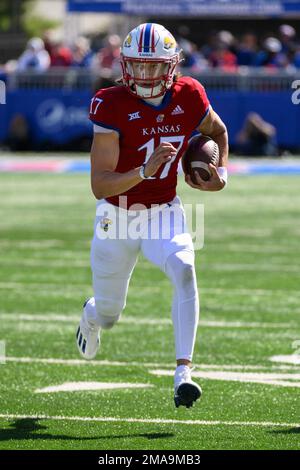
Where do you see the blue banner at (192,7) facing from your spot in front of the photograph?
facing the viewer

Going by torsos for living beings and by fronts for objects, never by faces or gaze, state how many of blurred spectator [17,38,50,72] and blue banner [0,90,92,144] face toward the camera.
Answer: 2

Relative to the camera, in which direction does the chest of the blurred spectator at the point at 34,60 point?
toward the camera

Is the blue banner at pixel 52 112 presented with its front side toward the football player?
yes

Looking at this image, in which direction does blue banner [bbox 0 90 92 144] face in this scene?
toward the camera

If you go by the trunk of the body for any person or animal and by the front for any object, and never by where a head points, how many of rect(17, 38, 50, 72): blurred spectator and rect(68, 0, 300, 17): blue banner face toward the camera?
2

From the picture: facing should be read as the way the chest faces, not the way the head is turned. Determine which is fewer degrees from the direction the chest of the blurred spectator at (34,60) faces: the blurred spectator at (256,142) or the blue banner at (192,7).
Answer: the blurred spectator
